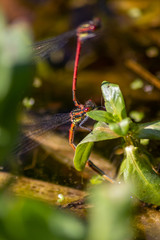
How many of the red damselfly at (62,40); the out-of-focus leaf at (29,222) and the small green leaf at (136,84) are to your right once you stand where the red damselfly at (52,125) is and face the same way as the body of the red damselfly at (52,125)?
1

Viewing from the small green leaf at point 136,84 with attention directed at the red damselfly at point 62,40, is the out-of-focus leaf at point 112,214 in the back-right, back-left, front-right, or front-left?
front-left

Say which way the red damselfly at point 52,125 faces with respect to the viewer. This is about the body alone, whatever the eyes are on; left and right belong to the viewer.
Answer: facing to the right of the viewer

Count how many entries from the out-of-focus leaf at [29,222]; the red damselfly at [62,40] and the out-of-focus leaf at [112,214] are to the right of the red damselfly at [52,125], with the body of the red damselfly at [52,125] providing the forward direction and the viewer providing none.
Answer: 2

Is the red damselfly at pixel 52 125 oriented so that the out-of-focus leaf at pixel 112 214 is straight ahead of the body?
no

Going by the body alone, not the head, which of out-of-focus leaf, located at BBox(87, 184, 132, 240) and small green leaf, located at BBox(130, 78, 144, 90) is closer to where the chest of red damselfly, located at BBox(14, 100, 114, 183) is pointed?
the small green leaf

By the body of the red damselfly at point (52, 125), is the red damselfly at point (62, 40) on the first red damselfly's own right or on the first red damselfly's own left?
on the first red damselfly's own left

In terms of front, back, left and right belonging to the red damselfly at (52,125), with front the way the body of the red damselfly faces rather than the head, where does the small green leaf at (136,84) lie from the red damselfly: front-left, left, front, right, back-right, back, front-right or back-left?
front-left

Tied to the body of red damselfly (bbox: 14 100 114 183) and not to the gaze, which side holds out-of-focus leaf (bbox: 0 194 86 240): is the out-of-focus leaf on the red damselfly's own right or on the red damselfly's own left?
on the red damselfly's own right
